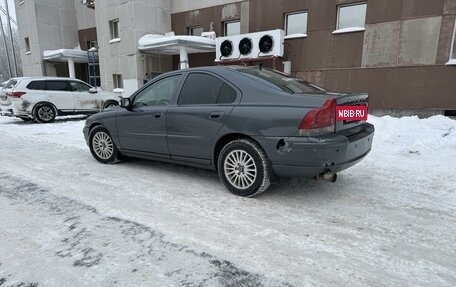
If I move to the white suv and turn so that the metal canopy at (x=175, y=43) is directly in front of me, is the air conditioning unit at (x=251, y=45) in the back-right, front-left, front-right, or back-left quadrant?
front-right

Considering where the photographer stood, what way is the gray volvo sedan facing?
facing away from the viewer and to the left of the viewer

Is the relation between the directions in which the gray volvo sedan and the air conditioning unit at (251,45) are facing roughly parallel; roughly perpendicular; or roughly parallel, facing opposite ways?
roughly perpendicular

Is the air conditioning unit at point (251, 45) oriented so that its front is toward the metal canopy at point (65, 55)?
no

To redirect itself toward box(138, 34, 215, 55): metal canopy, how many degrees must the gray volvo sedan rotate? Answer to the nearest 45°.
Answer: approximately 45° to its right

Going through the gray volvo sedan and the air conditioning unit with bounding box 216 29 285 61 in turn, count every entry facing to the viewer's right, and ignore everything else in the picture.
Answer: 0

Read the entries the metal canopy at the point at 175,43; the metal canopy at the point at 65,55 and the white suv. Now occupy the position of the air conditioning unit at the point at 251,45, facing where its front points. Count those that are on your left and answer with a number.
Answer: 0

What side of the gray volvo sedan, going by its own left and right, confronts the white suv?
front

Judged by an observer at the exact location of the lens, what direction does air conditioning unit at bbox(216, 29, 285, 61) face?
facing the viewer and to the left of the viewer

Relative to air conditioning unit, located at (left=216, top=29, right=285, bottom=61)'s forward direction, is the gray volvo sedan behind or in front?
in front

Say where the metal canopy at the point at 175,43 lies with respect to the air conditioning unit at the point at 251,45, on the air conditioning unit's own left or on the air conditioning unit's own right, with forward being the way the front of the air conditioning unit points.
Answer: on the air conditioning unit's own right

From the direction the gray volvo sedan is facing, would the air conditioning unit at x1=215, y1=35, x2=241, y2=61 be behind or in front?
in front

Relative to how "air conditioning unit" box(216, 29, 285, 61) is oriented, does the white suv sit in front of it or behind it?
in front

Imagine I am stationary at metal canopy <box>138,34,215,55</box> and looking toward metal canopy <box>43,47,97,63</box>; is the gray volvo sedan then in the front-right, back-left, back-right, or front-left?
back-left
